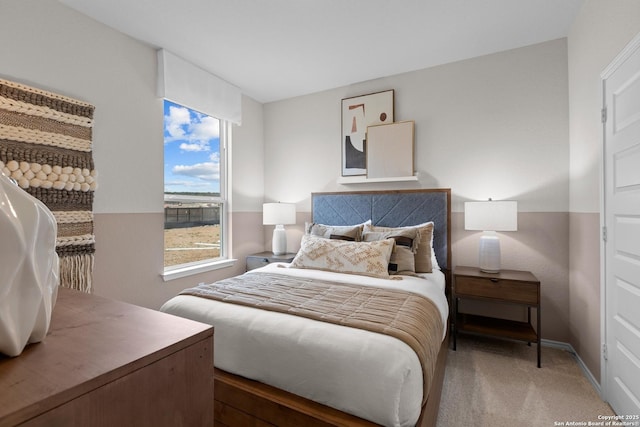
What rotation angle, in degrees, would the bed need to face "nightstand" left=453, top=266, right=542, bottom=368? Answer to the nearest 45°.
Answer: approximately 180°

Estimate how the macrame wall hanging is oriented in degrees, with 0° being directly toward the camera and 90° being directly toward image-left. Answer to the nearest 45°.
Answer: approximately 315°

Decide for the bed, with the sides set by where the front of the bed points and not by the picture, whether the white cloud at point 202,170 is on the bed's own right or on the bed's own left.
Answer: on the bed's own right

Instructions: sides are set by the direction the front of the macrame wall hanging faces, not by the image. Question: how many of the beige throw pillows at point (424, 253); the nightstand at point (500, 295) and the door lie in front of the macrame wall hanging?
3

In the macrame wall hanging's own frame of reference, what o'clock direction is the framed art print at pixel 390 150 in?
The framed art print is roughly at 11 o'clock from the macrame wall hanging.

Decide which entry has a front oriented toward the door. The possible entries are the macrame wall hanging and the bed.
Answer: the macrame wall hanging

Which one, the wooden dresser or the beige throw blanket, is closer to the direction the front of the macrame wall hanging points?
the beige throw blanket

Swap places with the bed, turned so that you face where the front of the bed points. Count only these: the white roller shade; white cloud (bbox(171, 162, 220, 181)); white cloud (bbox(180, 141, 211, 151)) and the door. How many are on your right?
3

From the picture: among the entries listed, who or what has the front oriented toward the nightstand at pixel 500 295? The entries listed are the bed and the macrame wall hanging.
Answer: the macrame wall hanging

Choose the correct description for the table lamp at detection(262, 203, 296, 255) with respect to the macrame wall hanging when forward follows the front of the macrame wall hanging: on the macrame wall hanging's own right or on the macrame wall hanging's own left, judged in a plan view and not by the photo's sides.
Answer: on the macrame wall hanging's own left

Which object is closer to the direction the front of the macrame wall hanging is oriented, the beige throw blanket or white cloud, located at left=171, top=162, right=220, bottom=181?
the beige throw blanket

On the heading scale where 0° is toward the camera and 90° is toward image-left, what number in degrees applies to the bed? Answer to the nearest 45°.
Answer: approximately 45°
